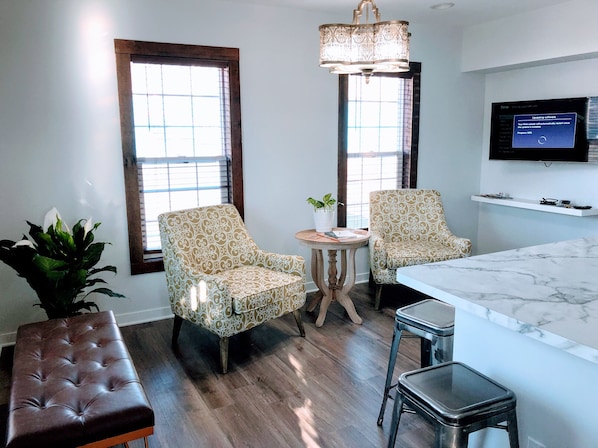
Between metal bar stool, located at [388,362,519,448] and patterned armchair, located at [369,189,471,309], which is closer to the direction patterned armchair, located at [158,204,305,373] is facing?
the metal bar stool

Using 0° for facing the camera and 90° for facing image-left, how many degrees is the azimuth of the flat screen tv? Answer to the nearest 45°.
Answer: approximately 45°

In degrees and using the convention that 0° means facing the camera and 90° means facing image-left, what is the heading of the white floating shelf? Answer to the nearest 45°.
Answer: approximately 45°

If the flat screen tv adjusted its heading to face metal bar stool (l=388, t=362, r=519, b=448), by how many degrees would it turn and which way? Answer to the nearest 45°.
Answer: approximately 45° to its left

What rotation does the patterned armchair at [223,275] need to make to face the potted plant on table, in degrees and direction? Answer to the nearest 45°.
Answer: approximately 90° to its left

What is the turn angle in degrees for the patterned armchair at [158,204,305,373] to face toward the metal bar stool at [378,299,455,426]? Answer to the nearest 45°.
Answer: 0° — it already faces it

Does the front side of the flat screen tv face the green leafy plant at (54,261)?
yes

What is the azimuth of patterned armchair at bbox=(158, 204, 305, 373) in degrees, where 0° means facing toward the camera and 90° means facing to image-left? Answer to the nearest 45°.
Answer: approximately 315°

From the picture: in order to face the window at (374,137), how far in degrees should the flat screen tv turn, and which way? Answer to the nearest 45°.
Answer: approximately 45° to its right

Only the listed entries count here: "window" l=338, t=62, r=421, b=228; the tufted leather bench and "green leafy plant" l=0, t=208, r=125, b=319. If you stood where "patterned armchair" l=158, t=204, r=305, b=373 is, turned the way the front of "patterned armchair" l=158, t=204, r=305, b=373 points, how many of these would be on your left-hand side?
1
